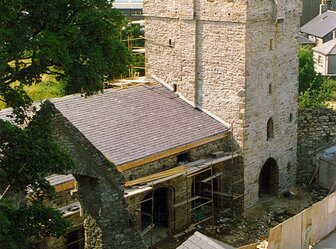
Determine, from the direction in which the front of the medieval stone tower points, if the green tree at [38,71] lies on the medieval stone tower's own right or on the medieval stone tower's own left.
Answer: on the medieval stone tower's own right

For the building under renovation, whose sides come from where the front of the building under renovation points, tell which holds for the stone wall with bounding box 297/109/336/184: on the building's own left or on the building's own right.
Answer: on the building's own left

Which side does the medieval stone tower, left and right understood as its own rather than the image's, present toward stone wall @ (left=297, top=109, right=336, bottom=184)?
left

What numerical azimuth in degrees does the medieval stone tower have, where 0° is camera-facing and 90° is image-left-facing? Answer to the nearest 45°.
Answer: approximately 315°
